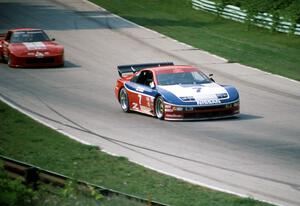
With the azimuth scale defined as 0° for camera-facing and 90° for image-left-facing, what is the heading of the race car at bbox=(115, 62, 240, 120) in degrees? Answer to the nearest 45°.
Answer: approximately 315°

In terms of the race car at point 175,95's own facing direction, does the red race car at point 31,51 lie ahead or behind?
behind

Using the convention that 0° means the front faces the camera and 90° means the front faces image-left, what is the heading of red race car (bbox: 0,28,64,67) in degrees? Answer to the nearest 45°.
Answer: approximately 315°
